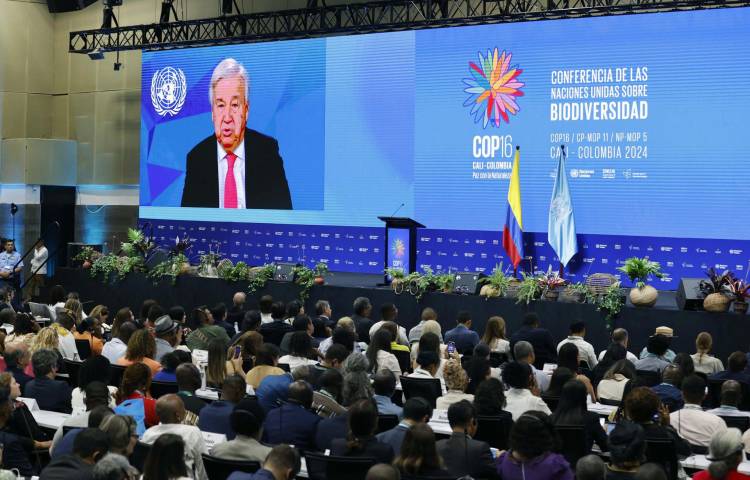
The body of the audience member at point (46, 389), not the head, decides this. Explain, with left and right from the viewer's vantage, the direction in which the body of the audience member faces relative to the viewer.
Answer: facing away from the viewer and to the right of the viewer

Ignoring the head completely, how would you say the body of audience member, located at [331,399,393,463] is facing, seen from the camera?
away from the camera

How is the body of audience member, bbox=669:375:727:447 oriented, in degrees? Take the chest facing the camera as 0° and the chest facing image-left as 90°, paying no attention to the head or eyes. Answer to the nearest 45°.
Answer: approximately 180°

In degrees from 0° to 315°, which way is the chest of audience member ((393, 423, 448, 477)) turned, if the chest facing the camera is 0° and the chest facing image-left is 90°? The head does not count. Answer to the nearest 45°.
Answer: approximately 180°

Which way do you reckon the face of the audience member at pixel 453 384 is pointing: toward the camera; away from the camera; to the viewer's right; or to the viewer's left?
away from the camera

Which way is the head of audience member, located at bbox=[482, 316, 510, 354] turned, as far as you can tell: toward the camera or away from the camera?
away from the camera

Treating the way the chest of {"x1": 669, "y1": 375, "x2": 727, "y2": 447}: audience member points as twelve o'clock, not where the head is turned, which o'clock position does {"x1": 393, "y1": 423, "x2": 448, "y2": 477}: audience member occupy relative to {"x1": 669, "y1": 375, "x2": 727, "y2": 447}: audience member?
{"x1": 393, "y1": 423, "x2": 448, "y2": 477}: audience member is roughly at 7 o'clock from {"x1": 669, "y1": 375, "x2": 727, "y2": 447}: audience member.

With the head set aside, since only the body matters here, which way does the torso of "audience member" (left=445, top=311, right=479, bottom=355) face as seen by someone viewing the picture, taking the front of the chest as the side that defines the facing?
away from the camera

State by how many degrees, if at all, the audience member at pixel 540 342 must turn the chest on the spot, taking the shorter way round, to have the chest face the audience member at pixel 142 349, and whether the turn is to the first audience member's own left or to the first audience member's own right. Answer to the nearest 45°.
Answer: approximately 135° to the first audience member's own left

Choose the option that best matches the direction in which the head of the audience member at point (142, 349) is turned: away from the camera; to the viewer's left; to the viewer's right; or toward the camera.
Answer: away from the camera

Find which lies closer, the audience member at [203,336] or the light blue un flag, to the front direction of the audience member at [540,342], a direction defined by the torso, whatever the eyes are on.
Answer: the light blue un flag

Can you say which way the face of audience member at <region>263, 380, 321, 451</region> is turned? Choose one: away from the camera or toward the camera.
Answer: away from the camera

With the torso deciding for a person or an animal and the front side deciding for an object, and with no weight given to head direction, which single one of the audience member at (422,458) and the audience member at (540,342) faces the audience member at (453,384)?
the audience member at (422,458)

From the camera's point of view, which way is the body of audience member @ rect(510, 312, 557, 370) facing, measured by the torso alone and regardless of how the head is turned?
away from the camera

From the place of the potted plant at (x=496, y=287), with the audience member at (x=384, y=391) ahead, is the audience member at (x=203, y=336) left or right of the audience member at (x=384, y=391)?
right

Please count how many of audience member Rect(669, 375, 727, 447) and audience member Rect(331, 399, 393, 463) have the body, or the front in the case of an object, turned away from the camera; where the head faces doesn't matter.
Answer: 2

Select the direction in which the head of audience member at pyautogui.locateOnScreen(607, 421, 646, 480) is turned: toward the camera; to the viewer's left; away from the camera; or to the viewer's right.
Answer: away from the camera

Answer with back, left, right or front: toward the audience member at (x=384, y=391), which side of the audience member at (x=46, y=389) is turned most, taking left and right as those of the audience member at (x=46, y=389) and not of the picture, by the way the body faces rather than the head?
right
